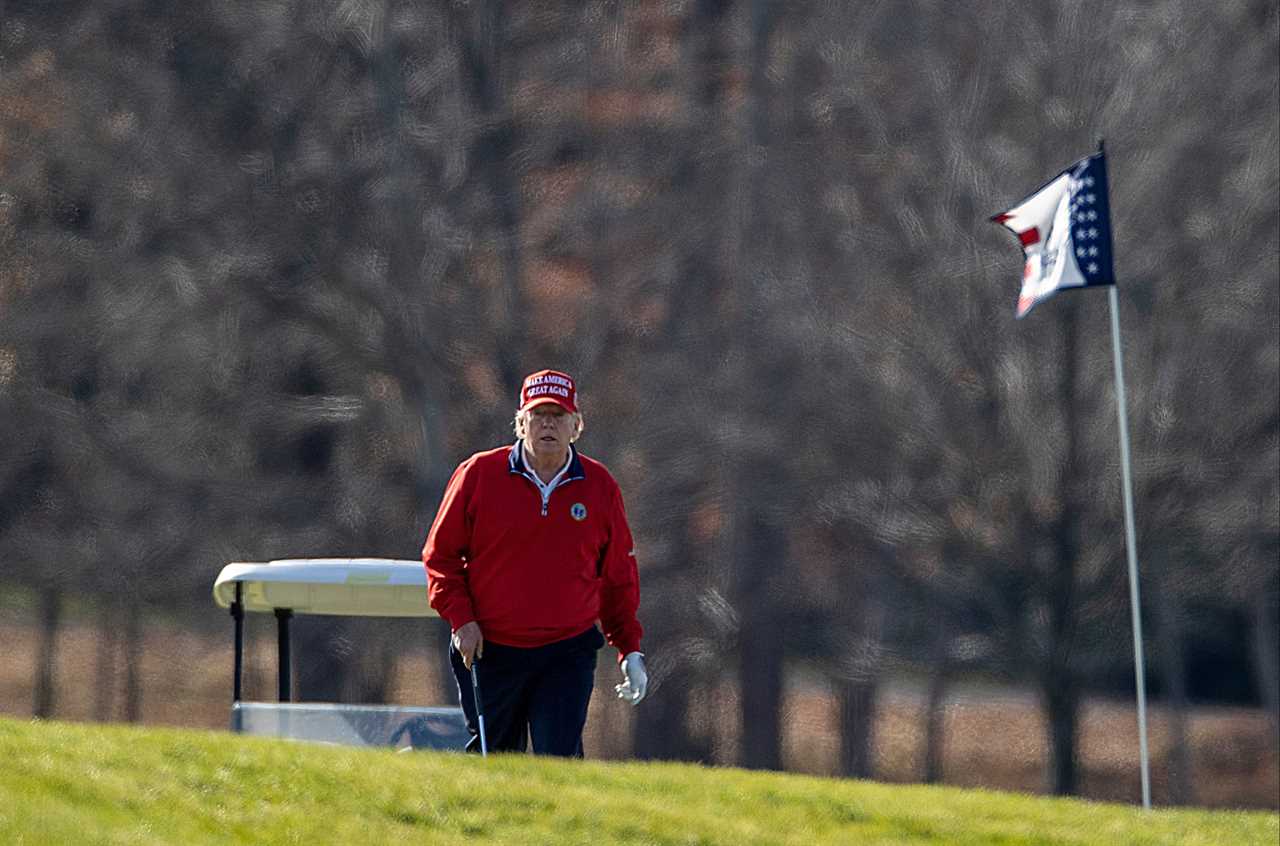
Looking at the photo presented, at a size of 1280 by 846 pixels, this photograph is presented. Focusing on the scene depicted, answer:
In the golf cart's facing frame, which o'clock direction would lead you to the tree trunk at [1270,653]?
The tree trunk is roughly at 7 o'clock from the golf cart.

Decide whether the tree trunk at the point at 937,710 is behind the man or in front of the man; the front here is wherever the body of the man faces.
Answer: behind

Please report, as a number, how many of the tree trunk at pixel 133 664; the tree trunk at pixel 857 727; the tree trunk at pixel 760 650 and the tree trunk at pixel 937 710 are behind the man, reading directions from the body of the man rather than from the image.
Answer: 4

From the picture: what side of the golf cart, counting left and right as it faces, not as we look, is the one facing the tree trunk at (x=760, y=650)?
back

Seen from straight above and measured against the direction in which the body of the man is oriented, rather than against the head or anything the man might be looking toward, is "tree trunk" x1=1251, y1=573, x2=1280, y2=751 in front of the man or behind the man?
behind

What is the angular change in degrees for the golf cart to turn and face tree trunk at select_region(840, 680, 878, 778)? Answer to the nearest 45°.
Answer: approximately 180°

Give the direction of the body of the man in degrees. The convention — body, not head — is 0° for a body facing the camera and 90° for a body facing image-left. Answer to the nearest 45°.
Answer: approximately 0°

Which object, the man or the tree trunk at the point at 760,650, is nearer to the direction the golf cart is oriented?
the man

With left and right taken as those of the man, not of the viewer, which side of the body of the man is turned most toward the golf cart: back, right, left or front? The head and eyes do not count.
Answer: back

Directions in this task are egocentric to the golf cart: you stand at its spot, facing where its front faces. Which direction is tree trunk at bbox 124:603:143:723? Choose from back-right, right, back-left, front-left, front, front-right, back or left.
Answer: back
